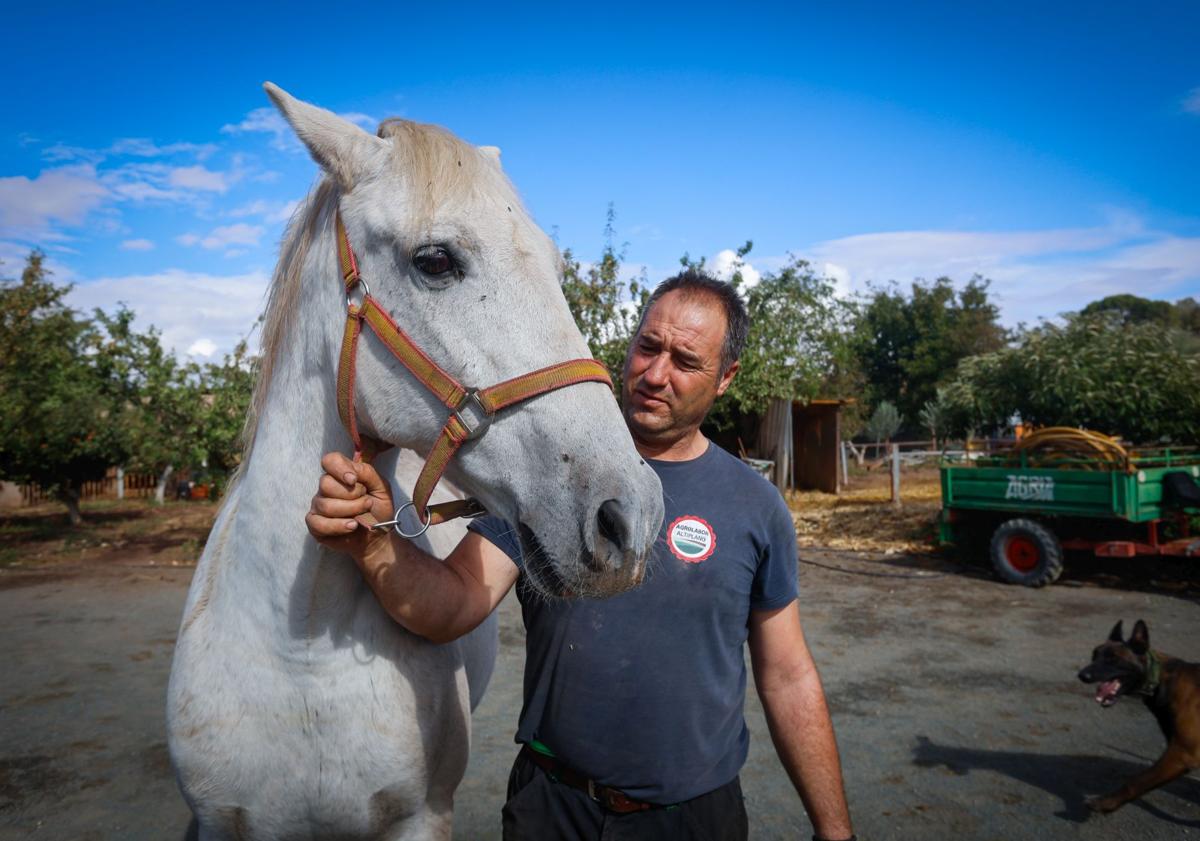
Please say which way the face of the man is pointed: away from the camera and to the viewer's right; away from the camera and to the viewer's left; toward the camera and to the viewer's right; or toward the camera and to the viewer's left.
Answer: toward the camera and to the viewer's left

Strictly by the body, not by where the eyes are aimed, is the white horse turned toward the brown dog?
no

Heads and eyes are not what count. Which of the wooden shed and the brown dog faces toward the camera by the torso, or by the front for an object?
the wooden shed

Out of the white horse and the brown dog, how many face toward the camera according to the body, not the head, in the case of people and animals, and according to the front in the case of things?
1

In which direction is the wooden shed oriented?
toward the camera

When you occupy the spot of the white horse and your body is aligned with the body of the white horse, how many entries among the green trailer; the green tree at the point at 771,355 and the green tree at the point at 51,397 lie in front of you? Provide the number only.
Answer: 0

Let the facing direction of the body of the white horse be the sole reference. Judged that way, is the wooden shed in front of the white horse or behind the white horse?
behind

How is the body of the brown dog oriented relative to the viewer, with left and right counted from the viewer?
facing to the left of the viewer

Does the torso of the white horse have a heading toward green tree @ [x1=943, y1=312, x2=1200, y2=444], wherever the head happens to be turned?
no

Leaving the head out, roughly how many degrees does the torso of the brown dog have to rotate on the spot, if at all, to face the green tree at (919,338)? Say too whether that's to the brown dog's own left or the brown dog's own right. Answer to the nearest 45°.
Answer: approximately 90° to the brown dog's own right

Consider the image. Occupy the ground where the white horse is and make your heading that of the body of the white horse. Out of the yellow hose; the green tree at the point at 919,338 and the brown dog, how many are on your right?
0
